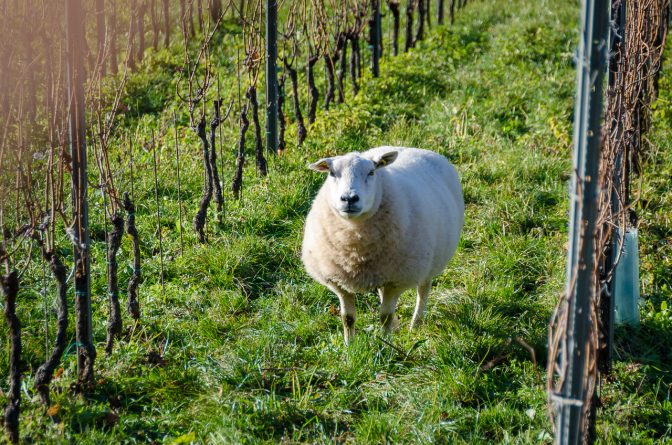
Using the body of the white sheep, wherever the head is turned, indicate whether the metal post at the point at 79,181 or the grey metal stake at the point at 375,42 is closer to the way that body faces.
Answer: the metal post

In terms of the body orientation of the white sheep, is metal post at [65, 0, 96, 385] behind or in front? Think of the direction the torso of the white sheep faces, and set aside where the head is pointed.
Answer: in front

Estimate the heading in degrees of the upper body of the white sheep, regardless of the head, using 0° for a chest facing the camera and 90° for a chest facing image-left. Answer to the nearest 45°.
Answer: approximately 45°

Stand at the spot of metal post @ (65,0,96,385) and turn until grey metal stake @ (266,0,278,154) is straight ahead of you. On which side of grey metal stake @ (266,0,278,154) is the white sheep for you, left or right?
right

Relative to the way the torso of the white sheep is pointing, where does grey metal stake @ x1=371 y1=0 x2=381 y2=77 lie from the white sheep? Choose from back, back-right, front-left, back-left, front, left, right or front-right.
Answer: back-right

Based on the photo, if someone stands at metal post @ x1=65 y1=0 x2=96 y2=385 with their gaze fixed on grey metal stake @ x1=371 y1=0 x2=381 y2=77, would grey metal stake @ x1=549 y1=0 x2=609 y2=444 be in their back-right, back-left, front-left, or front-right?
back-right

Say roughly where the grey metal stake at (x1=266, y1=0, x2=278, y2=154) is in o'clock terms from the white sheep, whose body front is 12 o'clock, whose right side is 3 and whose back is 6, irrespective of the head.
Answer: The grey metal stake is roughly at 4 o'clock from the white sheep.

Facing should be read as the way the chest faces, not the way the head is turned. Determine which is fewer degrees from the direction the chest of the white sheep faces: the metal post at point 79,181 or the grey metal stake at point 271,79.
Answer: the metal post
